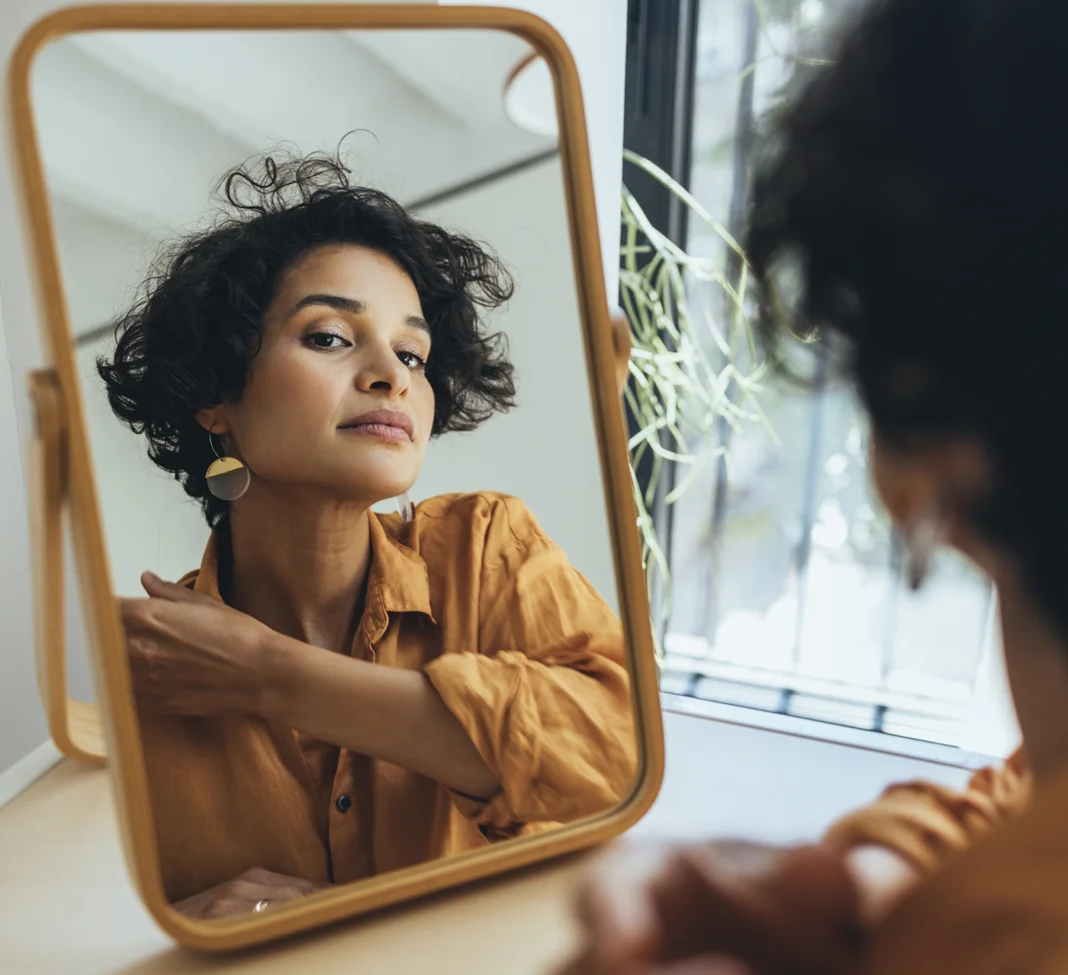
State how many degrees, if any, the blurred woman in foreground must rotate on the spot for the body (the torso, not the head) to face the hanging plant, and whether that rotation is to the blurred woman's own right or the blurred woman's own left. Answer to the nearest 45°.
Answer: approximately 45° to the blurred woman's own right

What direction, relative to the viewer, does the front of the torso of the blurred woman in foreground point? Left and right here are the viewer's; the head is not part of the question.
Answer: facing away from the viewer and to the left of the viewer

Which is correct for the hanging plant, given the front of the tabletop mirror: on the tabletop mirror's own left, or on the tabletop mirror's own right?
on the tabletop mirror's own left

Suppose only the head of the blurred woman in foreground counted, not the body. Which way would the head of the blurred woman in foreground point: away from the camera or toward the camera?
away from the camera

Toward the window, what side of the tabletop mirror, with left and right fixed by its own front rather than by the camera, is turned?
left

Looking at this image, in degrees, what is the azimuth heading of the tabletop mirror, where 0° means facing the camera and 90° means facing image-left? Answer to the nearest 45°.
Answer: approximately 315°
